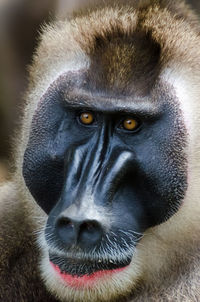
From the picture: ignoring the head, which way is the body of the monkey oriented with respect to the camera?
toward the camera
